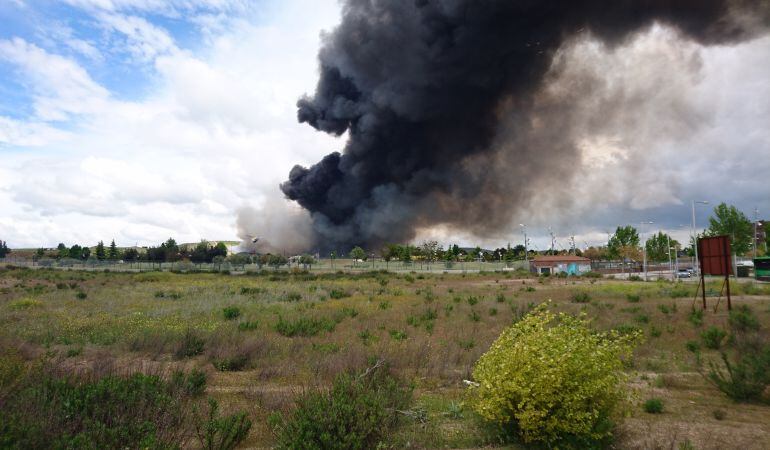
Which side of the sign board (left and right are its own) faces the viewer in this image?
back

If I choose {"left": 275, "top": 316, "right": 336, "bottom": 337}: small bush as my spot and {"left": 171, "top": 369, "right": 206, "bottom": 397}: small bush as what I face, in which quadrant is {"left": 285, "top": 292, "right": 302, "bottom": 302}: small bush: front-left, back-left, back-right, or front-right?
back-right

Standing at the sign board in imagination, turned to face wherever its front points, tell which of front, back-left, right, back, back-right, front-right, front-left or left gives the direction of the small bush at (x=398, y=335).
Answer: back-left

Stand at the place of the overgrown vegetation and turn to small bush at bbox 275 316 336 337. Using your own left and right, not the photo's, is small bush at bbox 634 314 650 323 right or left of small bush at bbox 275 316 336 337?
right

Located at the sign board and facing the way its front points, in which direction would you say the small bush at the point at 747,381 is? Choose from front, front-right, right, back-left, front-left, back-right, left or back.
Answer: back

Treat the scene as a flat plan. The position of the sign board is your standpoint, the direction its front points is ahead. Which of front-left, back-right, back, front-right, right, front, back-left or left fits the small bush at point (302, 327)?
back-left

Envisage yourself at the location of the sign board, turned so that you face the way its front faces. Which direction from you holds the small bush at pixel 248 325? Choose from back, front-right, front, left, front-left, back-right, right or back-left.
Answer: back-left

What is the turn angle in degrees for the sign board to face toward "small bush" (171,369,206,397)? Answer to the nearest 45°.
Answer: approximately 180°

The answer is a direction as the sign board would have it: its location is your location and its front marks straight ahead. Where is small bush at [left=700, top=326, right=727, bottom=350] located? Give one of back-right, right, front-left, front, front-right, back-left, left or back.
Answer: back

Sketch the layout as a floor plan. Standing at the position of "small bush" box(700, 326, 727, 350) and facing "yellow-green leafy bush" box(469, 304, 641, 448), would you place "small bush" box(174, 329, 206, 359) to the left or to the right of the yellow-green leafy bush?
right
